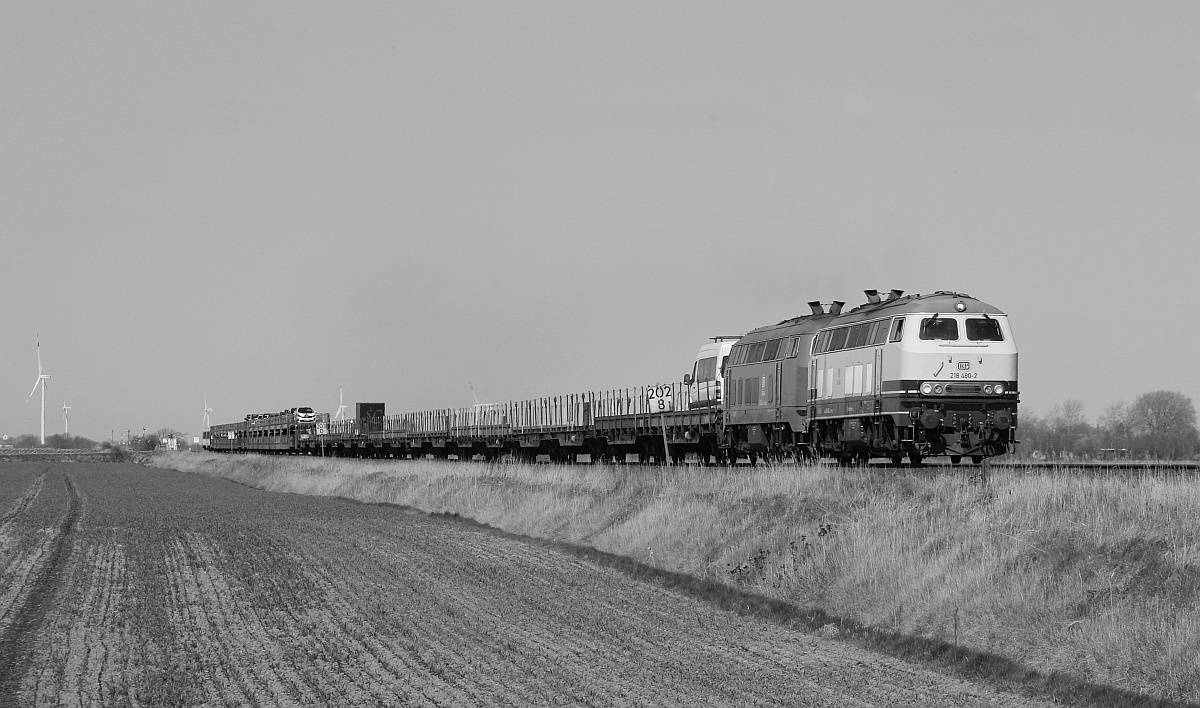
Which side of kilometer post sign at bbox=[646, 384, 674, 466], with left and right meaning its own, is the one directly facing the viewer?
front
